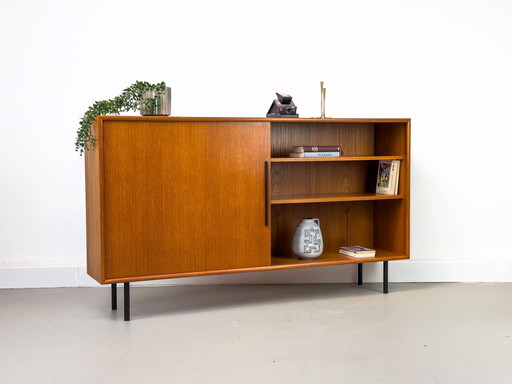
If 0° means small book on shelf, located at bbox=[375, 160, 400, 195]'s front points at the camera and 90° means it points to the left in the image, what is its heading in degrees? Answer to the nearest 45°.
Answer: approximately 45°

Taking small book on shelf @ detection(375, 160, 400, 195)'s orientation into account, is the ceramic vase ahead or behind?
ahead
